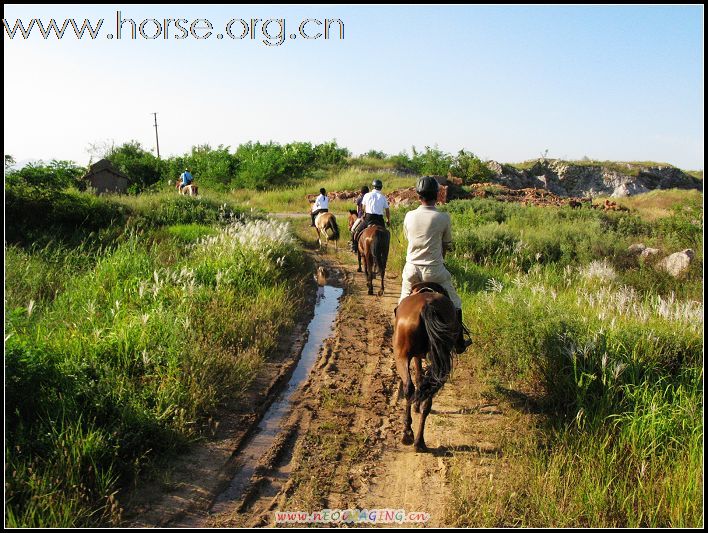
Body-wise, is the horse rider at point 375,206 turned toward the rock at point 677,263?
no

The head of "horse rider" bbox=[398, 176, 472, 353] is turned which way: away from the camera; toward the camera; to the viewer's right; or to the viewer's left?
away from the camera

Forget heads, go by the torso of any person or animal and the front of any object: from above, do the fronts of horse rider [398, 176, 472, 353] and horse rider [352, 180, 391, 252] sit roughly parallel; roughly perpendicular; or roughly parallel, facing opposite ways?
roughly parallel

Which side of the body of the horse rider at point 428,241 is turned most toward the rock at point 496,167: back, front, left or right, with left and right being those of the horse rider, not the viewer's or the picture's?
front

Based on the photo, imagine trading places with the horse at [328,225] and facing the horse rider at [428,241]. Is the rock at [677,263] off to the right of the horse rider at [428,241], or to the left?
left

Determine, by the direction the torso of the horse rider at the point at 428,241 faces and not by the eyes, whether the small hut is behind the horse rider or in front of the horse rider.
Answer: in front

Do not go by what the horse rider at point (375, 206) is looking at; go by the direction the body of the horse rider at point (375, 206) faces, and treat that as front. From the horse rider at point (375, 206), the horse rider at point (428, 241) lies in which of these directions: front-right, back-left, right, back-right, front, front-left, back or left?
back

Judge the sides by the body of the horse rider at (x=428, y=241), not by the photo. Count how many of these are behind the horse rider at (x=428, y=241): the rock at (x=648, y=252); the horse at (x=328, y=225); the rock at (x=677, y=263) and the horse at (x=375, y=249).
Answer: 0

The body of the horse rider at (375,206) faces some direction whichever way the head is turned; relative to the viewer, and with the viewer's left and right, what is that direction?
facing away from the viewer

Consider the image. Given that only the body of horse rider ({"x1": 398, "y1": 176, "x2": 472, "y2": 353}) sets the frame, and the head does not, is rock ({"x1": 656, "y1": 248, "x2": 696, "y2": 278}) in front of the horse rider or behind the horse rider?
in front

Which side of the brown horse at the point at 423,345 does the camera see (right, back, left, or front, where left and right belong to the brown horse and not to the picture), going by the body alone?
back

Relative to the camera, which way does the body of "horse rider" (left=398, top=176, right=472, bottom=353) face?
away from the camera

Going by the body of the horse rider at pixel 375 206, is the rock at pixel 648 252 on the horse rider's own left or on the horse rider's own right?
on the horse rider's own right
